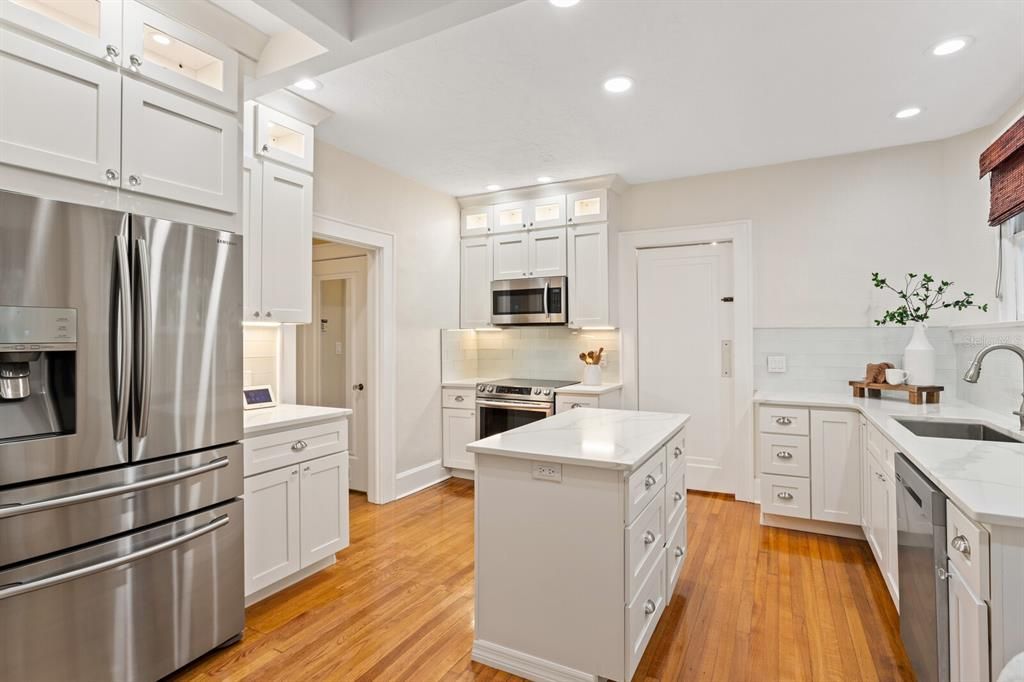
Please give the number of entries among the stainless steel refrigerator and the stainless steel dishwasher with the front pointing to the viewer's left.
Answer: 1

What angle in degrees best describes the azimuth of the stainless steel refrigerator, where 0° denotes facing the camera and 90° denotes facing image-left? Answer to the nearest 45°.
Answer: approximately 315°

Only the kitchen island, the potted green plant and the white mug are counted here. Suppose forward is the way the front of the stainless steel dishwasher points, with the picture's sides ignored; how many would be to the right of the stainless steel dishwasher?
2

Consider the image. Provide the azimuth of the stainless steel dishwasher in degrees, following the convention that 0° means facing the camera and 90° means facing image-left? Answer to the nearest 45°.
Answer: approximately 90°

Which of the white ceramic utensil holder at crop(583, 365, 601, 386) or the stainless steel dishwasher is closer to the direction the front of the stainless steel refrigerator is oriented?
the stainless steel dishwasher

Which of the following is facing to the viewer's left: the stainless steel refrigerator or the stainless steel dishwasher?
the stainless steel dishwasher

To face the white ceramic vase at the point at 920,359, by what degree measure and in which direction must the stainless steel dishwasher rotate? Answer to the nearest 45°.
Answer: approximately 90° to its right
